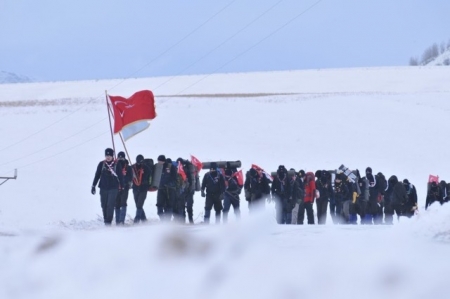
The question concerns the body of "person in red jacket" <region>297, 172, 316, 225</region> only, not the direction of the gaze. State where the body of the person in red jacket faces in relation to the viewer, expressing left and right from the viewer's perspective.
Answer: facing the viewer and to the left of the viewer

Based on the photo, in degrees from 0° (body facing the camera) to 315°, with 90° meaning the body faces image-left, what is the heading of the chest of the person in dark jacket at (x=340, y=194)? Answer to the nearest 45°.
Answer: approximately 45°

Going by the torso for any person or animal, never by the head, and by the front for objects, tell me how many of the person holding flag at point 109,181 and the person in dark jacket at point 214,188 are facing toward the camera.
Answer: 2

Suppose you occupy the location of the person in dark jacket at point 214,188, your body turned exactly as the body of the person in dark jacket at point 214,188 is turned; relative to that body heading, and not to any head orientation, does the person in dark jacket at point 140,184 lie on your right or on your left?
on your right

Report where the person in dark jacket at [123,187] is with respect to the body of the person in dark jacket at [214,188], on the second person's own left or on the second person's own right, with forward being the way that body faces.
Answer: on the second person's own right

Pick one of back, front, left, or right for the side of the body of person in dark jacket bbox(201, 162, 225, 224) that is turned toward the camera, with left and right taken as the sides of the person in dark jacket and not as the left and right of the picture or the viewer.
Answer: front

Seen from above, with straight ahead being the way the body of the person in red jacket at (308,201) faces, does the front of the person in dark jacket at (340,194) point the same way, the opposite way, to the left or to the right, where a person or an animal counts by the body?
the same way

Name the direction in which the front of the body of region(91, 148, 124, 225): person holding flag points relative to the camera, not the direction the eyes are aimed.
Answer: toward the camera

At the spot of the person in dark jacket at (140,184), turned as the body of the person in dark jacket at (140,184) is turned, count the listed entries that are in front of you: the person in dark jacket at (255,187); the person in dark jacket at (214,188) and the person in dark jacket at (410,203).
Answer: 0
